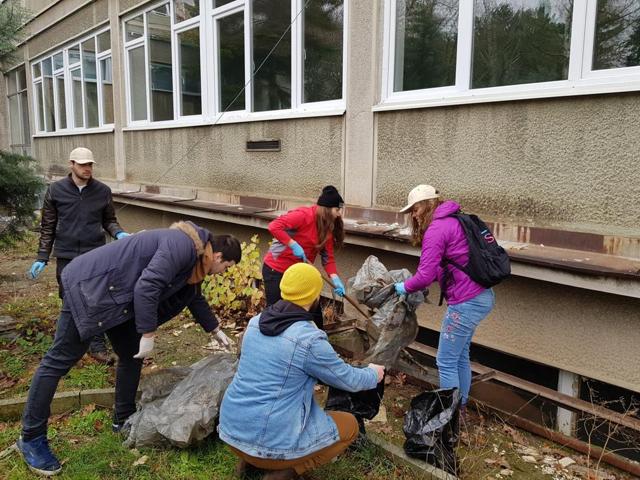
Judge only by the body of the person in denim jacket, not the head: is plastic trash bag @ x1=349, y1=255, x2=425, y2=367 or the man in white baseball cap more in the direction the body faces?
the plastic trash bag

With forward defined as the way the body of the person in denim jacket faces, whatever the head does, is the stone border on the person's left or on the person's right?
on the person's left

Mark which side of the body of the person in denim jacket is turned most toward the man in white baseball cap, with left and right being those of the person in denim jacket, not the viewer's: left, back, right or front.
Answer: left

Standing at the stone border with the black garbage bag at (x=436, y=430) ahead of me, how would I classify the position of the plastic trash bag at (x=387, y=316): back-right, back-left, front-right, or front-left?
front-left

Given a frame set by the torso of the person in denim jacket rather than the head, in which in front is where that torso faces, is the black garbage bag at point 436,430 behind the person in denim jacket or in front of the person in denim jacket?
in front

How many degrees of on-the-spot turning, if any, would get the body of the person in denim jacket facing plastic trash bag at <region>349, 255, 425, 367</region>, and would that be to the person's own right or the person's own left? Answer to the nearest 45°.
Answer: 0° — they already face it

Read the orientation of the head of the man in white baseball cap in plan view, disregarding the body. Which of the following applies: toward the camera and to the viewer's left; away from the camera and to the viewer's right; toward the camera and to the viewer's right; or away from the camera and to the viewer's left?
toward the camera and to the viewer's right

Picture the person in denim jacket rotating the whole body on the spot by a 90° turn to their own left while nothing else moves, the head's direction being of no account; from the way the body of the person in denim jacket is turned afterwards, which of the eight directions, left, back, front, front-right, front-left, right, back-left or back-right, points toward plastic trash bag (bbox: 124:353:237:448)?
front

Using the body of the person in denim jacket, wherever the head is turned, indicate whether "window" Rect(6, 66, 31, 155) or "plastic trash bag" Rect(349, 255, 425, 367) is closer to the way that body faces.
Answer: the plastic trash bag

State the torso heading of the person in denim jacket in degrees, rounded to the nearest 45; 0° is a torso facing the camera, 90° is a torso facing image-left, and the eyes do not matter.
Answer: approximately 225°
